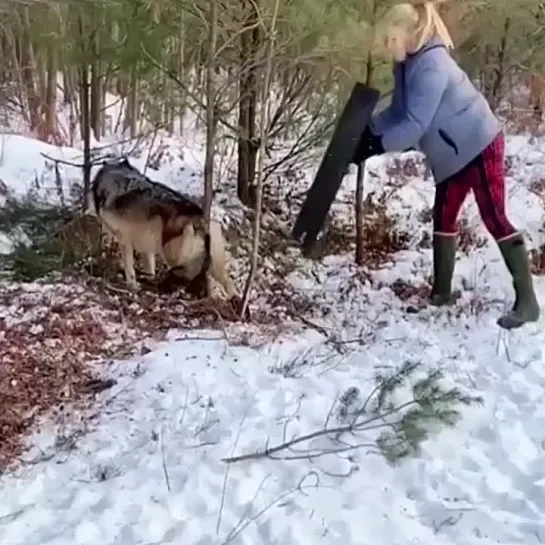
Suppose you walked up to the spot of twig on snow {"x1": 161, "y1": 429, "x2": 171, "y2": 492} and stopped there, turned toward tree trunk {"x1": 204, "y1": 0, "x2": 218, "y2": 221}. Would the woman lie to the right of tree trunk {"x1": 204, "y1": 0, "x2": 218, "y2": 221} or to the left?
right

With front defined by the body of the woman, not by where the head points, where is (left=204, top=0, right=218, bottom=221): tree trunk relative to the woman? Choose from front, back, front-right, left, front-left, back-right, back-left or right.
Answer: front

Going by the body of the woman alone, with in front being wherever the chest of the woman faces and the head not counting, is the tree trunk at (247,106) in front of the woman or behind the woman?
in front

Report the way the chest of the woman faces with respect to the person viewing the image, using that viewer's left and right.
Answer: facing to the left of the viewer

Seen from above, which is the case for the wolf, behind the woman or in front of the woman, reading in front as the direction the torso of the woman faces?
in front

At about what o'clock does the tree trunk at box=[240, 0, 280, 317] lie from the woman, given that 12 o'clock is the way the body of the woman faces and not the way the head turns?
The tree trunk is roughly at 12 o'clock from the woman.

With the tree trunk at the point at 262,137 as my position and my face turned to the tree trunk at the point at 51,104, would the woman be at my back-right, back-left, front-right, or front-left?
back-right

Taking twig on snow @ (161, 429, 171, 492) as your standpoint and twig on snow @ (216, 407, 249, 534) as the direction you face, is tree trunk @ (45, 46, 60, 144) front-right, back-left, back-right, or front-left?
back-left

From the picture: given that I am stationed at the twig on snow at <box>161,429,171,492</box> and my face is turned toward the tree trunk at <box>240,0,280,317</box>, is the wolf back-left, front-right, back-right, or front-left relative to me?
front-left

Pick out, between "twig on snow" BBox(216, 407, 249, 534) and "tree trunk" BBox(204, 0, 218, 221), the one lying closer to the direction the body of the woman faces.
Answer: the tree trunk
